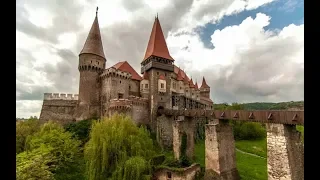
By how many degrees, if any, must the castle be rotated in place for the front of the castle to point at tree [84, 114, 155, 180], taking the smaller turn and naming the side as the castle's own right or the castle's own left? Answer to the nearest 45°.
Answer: approximately 45° to the castle's own right

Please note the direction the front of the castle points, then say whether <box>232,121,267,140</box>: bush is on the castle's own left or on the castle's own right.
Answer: on the castle's own left

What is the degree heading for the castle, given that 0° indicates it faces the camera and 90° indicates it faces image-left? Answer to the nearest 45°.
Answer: approximately 315°

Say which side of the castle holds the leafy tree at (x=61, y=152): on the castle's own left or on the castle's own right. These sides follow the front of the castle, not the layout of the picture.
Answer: on the castle's own right
